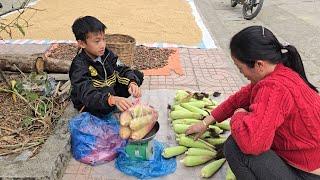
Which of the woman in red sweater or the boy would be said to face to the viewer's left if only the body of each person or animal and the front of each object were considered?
the woman in red sweater

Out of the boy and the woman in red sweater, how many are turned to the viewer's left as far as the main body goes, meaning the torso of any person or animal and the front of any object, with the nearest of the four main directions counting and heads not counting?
1

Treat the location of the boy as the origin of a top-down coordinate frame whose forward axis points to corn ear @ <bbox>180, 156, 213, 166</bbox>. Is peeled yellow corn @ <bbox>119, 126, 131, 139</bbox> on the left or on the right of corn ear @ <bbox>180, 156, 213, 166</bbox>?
right

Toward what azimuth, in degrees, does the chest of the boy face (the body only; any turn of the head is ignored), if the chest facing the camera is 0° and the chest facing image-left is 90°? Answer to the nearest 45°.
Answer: approximately 315°

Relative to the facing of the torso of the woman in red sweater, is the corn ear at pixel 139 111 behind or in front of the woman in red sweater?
in front

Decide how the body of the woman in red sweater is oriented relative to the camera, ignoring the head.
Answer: to the viewer's left

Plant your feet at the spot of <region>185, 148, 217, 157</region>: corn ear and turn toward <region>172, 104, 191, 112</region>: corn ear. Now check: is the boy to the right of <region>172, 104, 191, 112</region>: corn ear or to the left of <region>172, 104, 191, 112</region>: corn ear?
left

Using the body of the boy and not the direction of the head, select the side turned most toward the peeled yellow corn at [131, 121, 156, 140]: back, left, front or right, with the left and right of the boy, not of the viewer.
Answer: front

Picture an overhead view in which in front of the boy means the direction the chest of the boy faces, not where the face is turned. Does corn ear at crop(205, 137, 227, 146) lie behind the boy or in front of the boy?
in front

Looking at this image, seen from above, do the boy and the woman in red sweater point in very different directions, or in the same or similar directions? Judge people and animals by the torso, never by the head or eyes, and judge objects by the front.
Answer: very different directions

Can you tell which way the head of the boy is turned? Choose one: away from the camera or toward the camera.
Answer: toward the camera

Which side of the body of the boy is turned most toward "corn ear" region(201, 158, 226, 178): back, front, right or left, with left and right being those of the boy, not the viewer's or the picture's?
front
